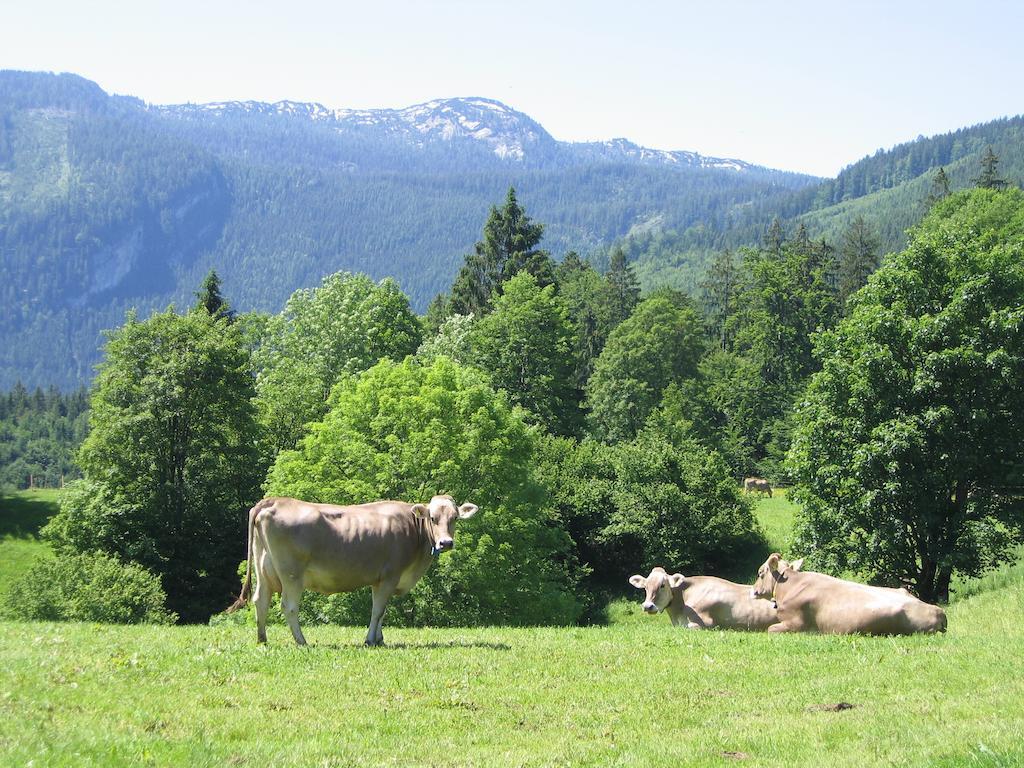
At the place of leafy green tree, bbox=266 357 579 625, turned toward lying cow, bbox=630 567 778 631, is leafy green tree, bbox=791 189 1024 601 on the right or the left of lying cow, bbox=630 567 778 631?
left

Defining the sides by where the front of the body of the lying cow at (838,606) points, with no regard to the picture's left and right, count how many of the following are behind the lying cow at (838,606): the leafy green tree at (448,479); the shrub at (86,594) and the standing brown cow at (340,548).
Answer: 0

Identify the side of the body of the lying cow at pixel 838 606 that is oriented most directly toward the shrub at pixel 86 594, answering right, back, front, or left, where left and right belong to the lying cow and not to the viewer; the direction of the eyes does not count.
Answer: front

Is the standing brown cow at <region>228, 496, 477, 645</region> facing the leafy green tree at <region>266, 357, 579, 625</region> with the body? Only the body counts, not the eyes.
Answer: no

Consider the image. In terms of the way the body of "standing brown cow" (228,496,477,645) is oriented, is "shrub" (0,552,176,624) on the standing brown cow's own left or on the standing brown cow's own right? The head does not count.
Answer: on the standing brown cow's own left

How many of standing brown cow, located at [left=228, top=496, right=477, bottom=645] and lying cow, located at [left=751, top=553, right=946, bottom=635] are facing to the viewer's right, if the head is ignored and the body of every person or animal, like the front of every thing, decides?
1

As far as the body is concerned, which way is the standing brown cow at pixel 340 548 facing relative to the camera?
to the viewer's right

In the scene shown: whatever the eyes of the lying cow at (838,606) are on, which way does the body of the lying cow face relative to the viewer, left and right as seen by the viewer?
facing to the left of the viewer

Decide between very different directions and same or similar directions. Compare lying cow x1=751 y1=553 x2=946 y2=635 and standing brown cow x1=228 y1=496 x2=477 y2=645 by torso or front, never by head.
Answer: very different directions

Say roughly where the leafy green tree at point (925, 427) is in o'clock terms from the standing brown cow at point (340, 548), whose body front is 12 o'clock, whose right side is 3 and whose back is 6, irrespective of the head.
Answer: The leafy green tree is roughly at 11 o'clock from the standing brown cow.

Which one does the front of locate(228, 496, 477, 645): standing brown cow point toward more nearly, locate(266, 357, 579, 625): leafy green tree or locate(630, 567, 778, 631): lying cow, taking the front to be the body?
the lying cow

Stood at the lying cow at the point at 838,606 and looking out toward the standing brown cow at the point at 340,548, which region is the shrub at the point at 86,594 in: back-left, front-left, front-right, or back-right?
front-right

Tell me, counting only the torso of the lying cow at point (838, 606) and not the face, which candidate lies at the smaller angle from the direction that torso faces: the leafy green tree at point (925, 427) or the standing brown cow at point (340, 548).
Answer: the standing brown cow

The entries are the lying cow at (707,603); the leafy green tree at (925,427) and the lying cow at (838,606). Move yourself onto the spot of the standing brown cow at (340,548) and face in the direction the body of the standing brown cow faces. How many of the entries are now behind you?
0

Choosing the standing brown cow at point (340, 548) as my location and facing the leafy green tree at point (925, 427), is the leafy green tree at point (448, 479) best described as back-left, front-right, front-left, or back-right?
front-left

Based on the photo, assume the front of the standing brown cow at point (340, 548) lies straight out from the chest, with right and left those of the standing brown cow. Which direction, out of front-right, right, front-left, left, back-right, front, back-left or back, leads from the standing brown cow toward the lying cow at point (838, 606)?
front

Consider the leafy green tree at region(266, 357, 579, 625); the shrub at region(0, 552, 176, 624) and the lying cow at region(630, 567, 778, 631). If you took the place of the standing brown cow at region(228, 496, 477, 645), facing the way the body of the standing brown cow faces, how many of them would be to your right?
0
